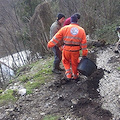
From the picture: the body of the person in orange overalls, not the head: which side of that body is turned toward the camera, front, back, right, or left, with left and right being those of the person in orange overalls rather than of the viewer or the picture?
back
